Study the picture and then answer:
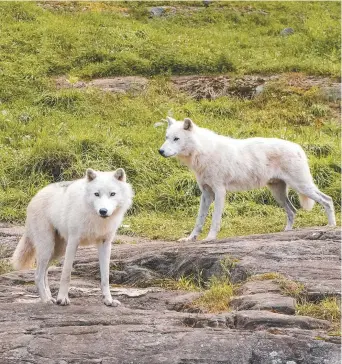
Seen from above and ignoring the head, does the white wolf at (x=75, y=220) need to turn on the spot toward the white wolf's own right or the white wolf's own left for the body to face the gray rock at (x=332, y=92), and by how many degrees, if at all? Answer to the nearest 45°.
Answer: approximately 90° to the white wolf's own left

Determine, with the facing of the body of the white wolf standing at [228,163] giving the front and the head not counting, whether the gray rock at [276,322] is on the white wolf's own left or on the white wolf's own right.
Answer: on the white wolf's own left

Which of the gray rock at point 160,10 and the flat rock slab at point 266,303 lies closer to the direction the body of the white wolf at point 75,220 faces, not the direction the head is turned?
the flat rock slab

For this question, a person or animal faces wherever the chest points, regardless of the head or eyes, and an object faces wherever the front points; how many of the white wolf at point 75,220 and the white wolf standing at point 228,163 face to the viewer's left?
1

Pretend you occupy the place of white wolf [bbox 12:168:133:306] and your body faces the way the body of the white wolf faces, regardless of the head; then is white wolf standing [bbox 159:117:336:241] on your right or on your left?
on your left

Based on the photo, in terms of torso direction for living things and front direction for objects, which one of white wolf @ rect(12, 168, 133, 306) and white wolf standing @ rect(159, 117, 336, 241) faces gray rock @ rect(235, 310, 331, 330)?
the white wolf

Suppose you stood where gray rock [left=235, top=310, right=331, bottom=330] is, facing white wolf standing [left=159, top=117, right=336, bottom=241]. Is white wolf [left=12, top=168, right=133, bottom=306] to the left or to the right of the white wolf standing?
left

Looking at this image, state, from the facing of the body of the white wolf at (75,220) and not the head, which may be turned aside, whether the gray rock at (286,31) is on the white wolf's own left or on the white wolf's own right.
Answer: on the white wolf's own left

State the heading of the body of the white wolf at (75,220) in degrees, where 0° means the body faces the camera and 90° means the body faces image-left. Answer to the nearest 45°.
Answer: approximately 315°

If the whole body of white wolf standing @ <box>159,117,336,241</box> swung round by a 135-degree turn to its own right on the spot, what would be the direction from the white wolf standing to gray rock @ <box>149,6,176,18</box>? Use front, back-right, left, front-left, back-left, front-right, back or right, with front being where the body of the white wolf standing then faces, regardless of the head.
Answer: front-left

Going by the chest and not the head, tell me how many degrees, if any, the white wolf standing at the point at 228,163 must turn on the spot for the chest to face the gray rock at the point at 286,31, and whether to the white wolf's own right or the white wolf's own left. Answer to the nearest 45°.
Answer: approximately 90° to the white wolf's own right

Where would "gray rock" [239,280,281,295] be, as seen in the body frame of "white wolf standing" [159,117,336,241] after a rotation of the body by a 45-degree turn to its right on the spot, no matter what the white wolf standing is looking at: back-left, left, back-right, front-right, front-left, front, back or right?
back-left

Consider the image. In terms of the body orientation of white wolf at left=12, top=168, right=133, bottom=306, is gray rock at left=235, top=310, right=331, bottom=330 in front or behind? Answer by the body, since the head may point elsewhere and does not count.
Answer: in front

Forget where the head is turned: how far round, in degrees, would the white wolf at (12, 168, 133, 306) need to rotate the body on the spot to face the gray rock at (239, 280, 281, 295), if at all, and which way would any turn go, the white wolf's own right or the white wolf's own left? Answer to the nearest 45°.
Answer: approximately 45° to the white wolf's own left

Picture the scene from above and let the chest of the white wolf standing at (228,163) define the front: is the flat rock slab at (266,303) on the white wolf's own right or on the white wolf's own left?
on the white wolf's own left

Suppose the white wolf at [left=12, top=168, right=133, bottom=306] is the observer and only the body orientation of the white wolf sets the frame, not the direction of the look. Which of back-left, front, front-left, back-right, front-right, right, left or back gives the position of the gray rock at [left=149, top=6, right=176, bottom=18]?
back-left

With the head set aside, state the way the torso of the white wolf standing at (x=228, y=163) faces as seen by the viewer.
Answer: to the viewer's left
